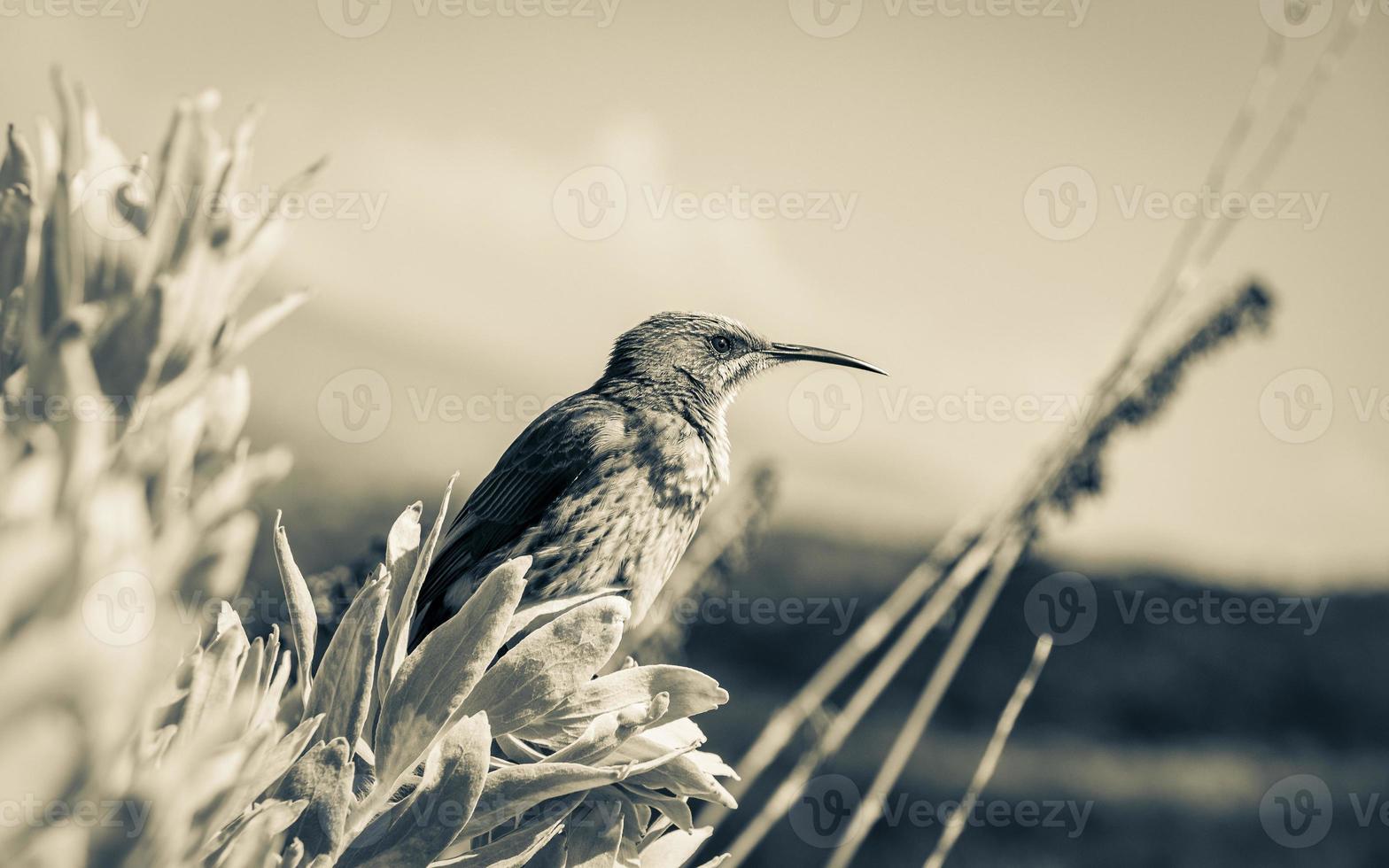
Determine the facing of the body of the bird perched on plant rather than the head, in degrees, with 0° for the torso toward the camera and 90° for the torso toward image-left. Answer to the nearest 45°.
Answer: approximately 270°
